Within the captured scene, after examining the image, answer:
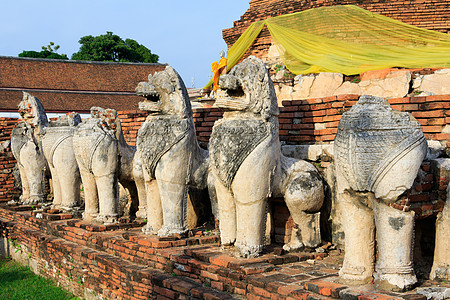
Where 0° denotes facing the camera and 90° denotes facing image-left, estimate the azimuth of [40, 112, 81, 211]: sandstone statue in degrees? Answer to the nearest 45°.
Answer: approximately 45°

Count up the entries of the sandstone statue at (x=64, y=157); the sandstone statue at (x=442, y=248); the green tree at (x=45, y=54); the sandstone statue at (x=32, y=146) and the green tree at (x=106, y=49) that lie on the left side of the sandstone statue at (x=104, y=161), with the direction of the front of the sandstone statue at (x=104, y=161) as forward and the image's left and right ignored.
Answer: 1

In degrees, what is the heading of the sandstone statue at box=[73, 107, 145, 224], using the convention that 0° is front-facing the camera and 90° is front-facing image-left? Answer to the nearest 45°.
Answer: approximately 45°

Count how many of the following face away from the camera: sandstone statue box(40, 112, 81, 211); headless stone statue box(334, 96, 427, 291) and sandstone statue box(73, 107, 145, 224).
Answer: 0

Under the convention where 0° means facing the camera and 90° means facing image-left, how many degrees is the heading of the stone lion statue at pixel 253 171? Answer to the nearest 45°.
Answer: approximately 45°

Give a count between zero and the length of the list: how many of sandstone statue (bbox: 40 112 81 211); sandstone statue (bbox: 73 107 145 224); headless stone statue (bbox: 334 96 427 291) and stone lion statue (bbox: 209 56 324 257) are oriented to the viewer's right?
0

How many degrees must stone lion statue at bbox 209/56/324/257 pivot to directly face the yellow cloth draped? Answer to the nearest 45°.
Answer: approximately 135° to its right

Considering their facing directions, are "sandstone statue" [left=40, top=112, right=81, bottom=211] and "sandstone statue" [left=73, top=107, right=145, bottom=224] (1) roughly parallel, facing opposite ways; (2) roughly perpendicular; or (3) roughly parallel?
roughly parallel

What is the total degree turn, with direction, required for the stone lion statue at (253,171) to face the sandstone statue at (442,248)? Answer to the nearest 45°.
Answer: approximately 90° to its left

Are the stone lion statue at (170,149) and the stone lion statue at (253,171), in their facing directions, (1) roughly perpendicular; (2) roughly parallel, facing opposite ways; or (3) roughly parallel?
roughly parallel

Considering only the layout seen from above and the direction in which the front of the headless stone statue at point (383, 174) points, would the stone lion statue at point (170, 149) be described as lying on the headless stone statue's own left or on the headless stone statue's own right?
on the headless stone statue's own right

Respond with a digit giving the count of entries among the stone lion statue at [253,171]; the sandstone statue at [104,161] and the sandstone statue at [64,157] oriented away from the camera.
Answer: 0

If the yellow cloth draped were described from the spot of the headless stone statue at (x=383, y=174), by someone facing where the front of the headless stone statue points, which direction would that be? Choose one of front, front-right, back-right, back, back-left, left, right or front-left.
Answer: back

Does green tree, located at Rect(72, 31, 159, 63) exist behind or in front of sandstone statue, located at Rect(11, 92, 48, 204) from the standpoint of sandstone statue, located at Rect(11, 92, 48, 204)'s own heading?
behind

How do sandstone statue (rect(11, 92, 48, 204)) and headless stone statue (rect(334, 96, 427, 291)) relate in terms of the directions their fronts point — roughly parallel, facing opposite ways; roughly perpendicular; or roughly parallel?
roughly parallel

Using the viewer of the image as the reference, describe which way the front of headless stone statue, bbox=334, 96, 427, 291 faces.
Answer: facing the viewer
